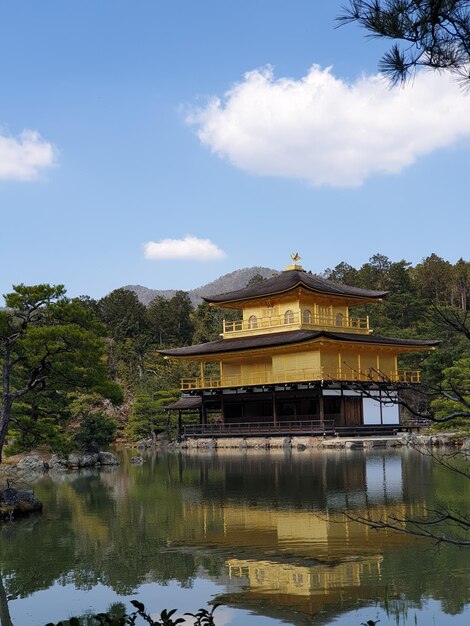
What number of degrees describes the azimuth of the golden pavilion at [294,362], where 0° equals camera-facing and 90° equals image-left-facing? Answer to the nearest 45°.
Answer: approximately 45°
